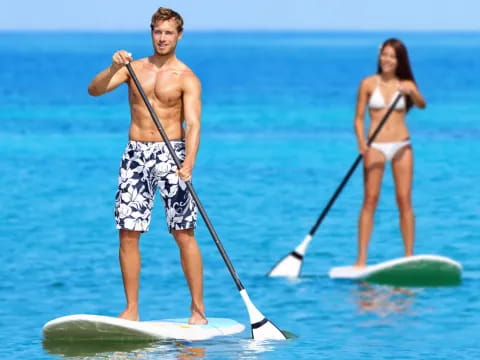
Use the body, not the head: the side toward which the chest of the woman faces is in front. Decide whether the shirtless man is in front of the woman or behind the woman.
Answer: in front

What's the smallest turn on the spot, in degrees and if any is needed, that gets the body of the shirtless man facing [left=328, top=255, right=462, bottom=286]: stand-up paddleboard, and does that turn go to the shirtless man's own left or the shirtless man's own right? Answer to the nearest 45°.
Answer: approximately 135° to the shirtless man's own left

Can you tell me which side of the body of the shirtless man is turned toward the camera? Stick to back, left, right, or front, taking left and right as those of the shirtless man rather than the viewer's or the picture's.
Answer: front

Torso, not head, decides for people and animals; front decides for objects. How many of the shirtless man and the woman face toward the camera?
2

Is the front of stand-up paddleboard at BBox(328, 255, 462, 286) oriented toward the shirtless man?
no

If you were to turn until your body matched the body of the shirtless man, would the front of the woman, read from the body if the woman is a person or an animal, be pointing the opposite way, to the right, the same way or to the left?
the same way

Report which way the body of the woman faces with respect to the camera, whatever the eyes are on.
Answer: toward the camera

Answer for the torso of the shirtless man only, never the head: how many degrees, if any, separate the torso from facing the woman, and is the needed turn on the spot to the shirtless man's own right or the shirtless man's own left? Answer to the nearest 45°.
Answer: approximately 135° to the shirtless man's own left
